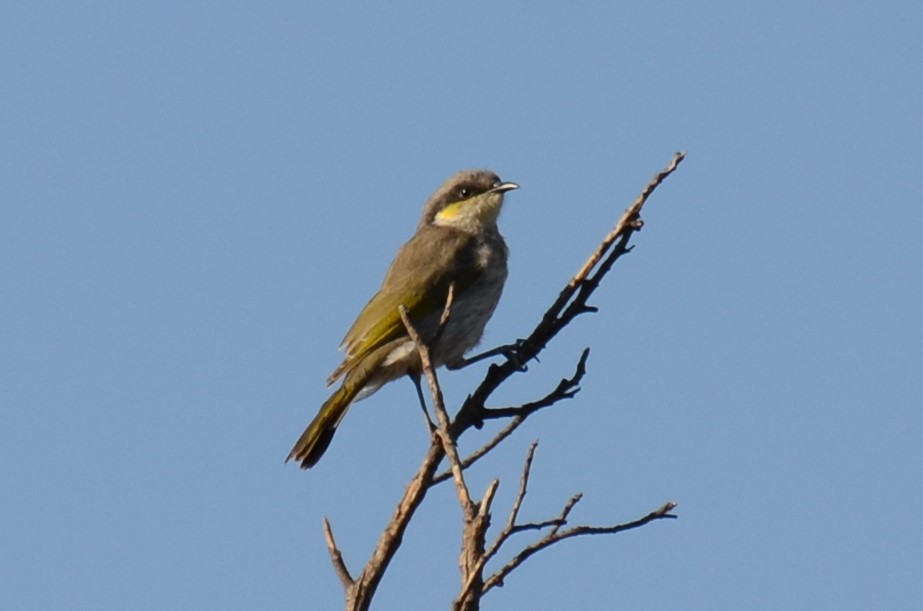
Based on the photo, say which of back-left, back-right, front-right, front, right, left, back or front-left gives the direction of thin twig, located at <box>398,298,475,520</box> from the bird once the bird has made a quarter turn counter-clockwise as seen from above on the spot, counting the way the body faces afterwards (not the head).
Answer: back

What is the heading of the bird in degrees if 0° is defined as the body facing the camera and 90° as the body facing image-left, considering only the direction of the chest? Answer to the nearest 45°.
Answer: approximately 270°
